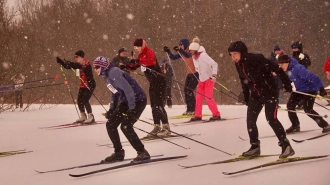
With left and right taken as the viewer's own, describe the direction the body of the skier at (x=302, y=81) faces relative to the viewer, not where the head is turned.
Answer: facing to the left of the viewer

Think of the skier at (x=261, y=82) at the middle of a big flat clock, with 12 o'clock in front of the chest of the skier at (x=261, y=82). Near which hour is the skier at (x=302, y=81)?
the skier at (x=302, y=81) is roughly at 5 o'clock from the skier at (x=261, y=82).

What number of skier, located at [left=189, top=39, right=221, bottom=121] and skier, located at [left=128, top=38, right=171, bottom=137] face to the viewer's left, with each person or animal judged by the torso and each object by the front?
2

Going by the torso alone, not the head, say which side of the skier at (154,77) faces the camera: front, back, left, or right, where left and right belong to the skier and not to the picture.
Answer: left

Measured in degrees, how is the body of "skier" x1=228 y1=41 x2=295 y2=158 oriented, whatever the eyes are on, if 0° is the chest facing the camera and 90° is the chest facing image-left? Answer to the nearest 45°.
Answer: approximately 45°

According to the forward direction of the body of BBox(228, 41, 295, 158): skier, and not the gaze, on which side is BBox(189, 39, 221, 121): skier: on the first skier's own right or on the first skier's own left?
on the first skier's own right

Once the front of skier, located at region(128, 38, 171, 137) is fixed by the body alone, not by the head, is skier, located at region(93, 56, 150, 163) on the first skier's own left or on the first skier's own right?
on the first skier's own left

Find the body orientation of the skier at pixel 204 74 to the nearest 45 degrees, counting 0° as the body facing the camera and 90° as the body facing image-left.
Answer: approximately 90°
